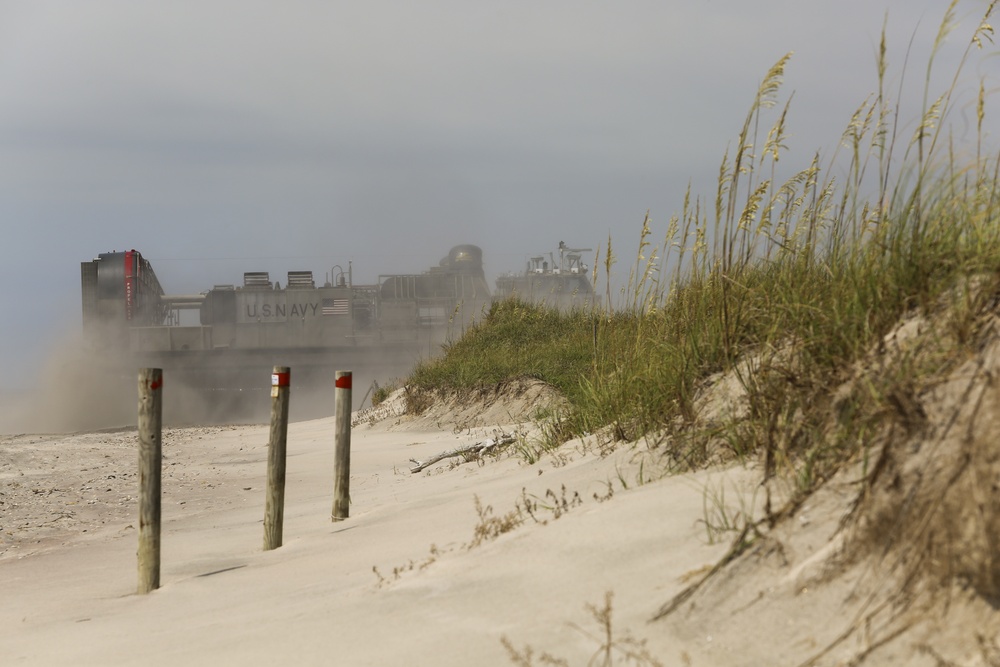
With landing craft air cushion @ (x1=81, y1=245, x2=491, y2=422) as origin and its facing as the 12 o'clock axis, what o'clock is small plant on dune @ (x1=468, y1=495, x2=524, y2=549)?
The small plant on dune is roughly at 3 o'clock from the landing craft air cushion.

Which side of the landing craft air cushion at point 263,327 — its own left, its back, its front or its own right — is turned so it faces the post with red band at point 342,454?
right

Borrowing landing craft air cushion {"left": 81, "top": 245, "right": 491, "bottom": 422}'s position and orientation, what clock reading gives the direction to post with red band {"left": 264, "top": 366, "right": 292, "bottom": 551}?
The post with red band is roughly at 3 o'clock from the landing craft air cushion.

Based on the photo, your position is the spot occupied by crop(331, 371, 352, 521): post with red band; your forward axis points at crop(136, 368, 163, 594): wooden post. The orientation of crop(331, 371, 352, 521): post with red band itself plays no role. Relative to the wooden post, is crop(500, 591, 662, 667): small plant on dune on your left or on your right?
left

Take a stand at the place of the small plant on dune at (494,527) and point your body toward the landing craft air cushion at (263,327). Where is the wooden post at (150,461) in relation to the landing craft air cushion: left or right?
left

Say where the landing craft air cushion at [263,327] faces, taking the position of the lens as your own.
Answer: facing to the right of the viewer

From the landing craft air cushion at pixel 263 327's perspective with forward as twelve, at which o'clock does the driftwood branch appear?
The driftwood branch is roughly at 3 o'clock from the landing craft air cushion.
